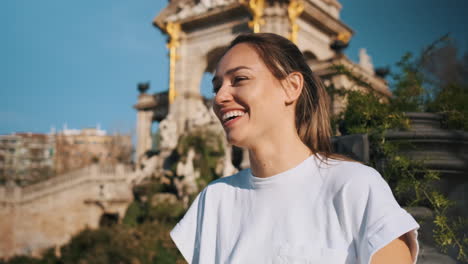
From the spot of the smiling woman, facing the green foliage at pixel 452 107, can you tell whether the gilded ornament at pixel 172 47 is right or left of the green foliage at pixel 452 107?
left

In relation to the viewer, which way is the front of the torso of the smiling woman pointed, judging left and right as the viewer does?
facing the viewer and to the left of the viewer

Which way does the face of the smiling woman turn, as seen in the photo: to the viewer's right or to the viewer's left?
to the viewer's left

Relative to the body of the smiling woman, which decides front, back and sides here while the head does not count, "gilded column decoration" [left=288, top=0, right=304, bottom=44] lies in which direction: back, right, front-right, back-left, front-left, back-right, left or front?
back-right

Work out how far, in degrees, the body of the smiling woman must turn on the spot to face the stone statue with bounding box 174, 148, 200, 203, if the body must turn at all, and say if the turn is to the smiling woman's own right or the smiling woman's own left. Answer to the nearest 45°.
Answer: approximately 135° to the smiling woman's own right

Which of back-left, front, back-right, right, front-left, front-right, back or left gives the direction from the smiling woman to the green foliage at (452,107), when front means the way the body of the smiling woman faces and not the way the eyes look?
back

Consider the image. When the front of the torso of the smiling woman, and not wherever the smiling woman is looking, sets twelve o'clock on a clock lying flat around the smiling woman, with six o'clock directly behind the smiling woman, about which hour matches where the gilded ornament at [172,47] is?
The gilded ornament is roughly at 4 o'clock from the smiling woman.
